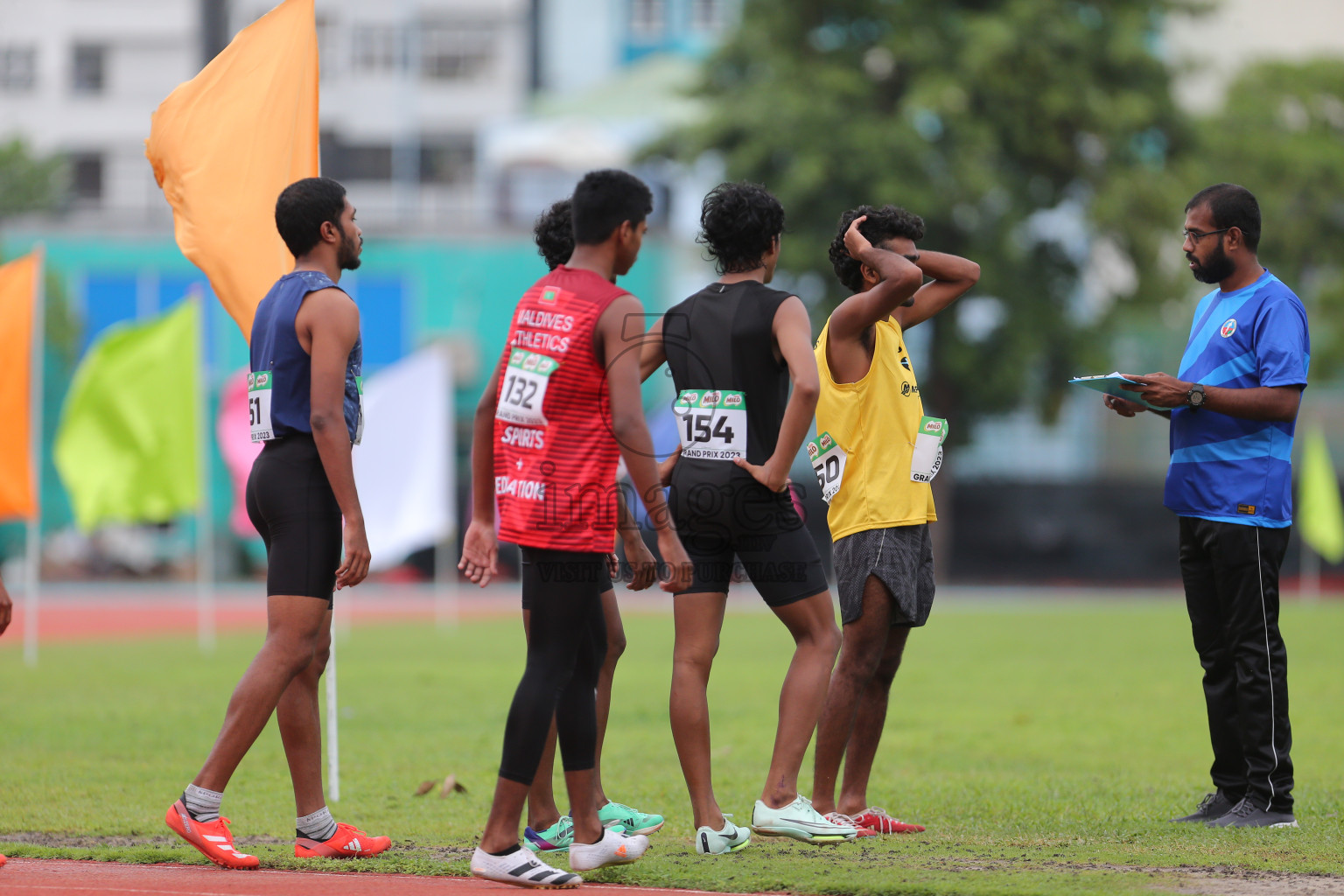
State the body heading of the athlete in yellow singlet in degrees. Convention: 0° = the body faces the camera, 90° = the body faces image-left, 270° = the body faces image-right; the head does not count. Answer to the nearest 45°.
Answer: approximately 270°

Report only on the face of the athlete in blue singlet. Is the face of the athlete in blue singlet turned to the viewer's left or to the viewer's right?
to the viewer's right

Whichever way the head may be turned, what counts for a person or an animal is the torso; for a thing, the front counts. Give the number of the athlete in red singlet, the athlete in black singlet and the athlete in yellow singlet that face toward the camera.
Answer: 0

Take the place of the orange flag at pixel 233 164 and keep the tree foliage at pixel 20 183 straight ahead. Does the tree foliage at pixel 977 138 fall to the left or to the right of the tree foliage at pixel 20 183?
right

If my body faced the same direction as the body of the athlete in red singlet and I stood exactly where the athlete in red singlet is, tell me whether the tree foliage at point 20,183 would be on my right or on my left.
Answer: on my left

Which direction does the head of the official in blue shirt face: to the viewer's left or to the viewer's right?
to the viewer's left

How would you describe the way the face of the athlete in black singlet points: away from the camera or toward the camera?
away from the camera

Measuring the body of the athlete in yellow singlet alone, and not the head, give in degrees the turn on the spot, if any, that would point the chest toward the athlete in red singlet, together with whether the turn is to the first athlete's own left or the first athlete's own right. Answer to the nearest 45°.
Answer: approximately 135° to the first athlete's own right

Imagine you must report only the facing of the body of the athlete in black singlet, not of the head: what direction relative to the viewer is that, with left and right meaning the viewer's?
facing away from the viewer and to the right of the viewer

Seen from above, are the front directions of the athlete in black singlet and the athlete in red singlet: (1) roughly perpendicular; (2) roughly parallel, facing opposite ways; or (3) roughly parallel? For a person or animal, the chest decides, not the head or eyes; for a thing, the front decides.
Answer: roughly parallel

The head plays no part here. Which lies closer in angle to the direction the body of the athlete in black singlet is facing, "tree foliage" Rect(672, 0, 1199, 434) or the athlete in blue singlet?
the tree foliage

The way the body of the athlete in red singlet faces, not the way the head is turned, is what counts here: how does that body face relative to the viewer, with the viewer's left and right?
facing away from the viewer and to the right of the viewer

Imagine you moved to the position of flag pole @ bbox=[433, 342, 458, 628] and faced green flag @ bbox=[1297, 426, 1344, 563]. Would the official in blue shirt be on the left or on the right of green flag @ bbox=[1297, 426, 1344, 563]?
right

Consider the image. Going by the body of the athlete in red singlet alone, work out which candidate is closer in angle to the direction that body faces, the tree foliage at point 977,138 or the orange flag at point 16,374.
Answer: the tree foliage
